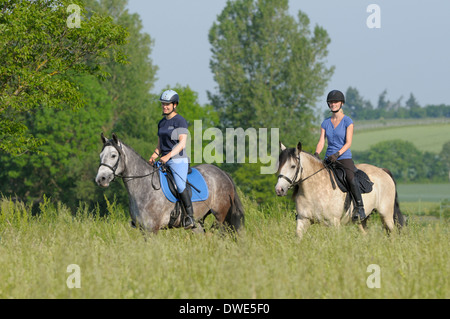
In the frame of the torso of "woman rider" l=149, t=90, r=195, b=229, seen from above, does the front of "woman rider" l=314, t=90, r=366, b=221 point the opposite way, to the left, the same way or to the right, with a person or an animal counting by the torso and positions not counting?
the same way

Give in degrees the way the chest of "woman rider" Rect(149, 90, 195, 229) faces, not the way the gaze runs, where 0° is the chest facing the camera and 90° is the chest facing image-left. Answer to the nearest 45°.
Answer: approximately 45°

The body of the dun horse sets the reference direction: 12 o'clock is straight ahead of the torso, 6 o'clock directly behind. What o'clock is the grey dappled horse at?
The grey dappled horse is roughly at 1 o'clock from the dun horse.

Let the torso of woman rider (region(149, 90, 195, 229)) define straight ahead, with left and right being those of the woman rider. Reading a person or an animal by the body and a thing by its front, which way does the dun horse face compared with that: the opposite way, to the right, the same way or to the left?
the same way

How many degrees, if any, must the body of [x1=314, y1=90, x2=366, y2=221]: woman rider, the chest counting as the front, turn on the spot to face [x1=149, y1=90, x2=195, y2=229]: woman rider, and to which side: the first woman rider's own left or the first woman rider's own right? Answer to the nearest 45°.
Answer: approximately 45° to the first woman rider's own right

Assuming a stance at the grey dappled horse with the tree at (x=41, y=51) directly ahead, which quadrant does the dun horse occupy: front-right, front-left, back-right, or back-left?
back-right

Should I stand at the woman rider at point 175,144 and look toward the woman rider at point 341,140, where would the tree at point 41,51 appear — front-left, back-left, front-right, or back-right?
back-left

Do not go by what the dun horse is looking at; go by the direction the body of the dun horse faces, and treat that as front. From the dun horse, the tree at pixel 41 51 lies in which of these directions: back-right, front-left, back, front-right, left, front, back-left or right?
right

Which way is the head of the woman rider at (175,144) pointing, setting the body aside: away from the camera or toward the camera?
toward the camera

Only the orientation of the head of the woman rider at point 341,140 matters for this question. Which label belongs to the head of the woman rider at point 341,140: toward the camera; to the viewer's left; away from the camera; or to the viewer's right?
toward the camera

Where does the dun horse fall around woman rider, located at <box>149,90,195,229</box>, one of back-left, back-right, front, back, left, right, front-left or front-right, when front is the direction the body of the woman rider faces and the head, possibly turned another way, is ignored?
back-left

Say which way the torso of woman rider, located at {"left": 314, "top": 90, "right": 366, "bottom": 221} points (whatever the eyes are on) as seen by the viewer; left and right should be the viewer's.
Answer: facing the viewer and to the left of the viewer

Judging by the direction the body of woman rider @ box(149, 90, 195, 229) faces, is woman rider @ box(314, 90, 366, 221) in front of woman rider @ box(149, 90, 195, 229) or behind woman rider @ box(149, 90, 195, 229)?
behind

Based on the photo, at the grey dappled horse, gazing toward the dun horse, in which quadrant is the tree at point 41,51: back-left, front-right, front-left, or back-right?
back-left

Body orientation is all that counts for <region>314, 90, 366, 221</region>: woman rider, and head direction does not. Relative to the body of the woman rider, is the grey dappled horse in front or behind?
in front

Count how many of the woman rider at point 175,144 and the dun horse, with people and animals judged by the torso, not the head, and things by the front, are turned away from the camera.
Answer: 0
